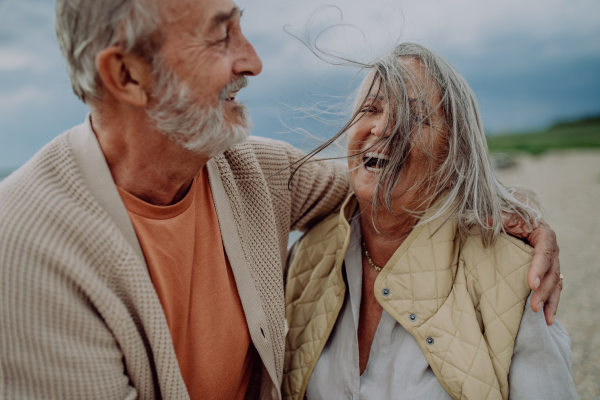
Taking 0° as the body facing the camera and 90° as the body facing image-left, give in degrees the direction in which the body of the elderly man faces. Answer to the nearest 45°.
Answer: approximately 315°

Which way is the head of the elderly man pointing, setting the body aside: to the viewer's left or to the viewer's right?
to the viewer's right

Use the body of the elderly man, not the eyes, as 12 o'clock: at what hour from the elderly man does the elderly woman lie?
The elderly woman is roughly at 10 o'clock from the elderly man.
